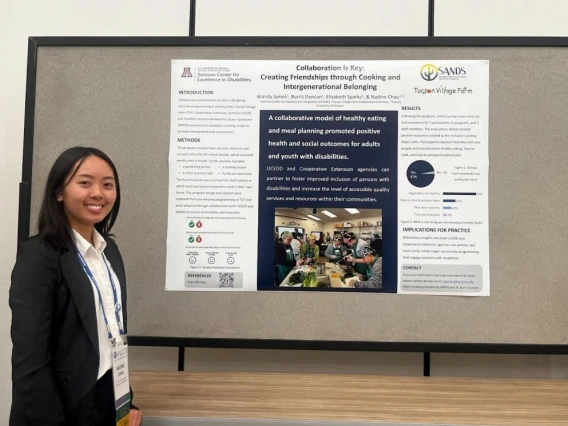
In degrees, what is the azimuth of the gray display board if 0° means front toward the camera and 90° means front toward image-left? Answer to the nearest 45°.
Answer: approximately 0°

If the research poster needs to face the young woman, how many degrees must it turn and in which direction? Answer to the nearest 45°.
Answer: approximately 45° to its right

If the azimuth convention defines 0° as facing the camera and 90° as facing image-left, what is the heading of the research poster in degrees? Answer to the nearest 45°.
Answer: approximately 0°

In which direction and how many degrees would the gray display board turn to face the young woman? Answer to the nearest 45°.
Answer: approximately 45° to its right

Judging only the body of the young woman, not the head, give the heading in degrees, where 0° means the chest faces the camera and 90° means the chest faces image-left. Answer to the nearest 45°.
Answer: approximately 315°
